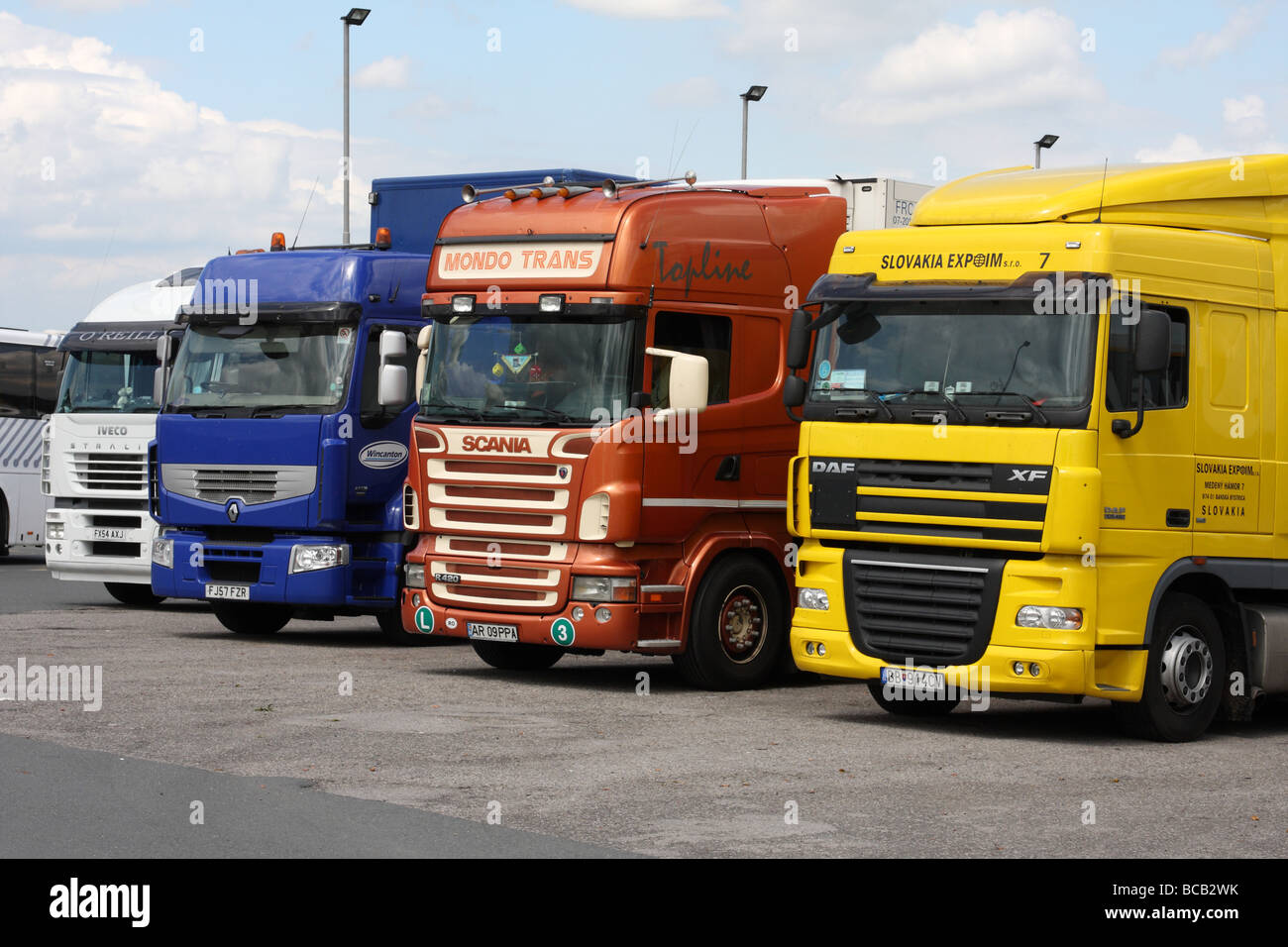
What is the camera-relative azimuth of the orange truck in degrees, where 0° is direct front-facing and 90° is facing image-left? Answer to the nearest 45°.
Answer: approximately 45°

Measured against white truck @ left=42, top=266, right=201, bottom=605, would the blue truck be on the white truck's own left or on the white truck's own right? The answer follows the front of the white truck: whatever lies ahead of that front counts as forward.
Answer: on the white truck's own left

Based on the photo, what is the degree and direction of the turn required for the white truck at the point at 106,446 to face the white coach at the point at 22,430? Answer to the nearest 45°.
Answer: approximately 135° to its right

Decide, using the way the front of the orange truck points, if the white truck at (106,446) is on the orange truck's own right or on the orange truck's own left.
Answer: on the orange truck's own right

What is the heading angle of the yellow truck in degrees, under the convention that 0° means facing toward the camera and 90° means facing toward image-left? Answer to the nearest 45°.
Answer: approximately 45°

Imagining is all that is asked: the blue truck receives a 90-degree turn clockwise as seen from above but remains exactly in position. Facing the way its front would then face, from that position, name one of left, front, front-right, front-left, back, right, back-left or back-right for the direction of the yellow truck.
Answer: back

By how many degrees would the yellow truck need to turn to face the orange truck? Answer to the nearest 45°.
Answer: approximately 90° to its right

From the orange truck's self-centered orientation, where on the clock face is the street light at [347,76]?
The street light is roughly at 4 o'clock from the orange truck.

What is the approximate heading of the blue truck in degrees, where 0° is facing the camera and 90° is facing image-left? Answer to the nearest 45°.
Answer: approximately 45°

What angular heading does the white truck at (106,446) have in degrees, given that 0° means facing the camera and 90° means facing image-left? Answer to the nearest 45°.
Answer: approximately 45°

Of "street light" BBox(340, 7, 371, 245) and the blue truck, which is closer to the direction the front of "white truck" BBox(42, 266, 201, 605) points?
the blue truck

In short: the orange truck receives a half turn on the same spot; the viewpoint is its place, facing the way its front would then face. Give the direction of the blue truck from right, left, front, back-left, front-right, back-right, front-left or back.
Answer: left

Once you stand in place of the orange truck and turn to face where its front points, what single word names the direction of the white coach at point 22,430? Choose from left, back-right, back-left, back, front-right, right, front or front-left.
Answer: right
